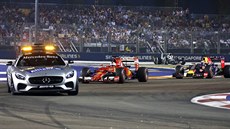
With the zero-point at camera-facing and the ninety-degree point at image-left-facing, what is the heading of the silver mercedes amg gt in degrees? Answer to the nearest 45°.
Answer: approximately 0°

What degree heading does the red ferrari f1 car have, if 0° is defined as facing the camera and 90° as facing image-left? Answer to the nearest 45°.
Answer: approximately 45°

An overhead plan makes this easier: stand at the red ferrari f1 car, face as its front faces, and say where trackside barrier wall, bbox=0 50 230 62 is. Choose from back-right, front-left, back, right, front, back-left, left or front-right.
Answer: back-right
